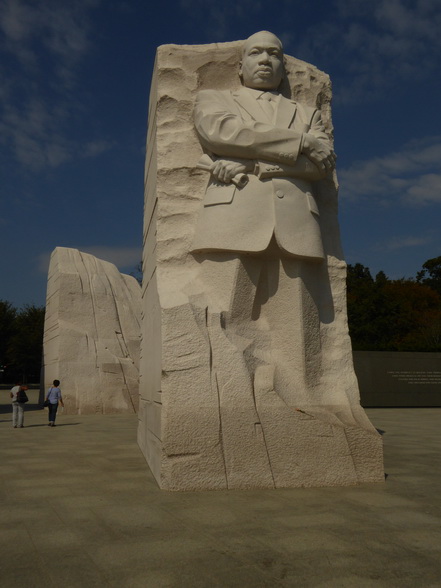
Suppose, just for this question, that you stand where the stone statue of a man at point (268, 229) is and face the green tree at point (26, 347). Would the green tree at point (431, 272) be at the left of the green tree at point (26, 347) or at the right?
right

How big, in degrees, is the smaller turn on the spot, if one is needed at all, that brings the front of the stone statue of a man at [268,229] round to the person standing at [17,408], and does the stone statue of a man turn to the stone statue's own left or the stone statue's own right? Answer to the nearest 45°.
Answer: approximately 135° to the stone statue's own right

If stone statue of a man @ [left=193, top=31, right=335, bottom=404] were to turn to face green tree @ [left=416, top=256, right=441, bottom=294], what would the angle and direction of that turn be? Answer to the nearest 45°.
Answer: approximately 180°

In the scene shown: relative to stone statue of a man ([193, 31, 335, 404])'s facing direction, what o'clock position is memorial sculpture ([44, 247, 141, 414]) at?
The memorial sculpture is roughly at 5 o'clock from the stone statue of a man.

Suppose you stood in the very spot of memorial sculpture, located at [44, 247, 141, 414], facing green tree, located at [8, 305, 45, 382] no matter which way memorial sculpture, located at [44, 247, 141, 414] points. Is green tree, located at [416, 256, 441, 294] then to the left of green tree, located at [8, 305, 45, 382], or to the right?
right

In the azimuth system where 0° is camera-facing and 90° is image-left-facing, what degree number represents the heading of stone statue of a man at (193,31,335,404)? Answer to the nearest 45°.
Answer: approximately 0°

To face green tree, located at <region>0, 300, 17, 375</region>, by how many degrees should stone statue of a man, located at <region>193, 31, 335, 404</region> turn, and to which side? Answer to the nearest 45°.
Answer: approximately 135° to its right

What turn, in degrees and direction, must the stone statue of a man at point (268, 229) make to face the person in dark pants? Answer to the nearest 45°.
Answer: approximately 135° to its right
